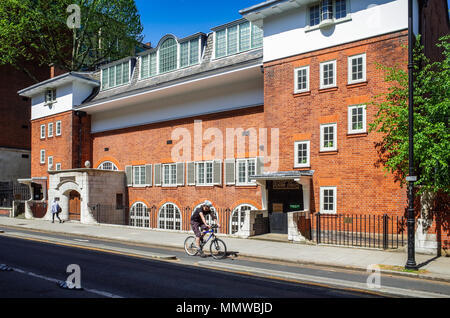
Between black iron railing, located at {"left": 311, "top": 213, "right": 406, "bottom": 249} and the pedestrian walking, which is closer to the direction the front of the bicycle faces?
the black iron railing

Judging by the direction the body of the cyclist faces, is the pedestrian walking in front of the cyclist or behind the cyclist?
behind

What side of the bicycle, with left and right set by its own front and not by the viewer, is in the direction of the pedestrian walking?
back

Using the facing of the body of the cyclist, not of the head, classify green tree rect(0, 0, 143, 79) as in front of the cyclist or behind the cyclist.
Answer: behind

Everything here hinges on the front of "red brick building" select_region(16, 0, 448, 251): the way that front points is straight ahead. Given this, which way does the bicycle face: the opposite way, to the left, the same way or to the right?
to the left

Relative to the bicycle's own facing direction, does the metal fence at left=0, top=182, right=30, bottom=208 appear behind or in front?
behind

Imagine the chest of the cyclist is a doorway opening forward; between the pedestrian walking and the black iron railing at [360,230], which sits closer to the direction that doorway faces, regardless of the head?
the black iron railing

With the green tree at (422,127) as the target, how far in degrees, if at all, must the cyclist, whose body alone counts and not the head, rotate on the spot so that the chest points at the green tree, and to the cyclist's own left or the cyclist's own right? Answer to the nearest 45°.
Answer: approximately 45° to the cyclist's own left

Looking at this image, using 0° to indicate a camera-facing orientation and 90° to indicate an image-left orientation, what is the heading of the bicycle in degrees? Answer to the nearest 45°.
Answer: approximately 315°

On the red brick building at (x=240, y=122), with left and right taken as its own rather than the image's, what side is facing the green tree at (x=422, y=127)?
left

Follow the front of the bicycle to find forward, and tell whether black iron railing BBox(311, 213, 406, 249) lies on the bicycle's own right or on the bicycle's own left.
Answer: on the bicycle's own left
